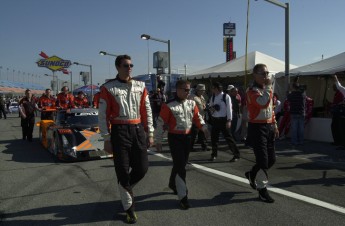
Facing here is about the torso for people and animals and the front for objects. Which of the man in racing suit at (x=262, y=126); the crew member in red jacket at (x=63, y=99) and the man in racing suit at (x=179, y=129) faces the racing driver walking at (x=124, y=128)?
the crew member in red jacket

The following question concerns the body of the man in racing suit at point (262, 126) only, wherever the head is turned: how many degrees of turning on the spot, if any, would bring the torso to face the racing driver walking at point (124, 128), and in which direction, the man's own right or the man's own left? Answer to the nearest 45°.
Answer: approximately 90° to the man's own right

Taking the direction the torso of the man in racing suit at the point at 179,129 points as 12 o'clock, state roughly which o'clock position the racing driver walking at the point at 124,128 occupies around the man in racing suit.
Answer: The racing driver walking is roughly at 3 o'clock from the man in racing suit.

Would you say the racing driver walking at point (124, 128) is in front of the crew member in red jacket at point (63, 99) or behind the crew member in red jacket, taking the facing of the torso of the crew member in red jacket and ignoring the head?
in front

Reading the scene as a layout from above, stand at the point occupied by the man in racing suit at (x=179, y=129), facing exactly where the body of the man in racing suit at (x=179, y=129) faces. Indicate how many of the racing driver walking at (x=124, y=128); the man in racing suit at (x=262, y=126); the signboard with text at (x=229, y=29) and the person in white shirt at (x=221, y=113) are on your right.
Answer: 1

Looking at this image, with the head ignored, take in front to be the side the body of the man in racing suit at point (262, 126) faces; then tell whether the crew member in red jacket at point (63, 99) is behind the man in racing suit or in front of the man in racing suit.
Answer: behind

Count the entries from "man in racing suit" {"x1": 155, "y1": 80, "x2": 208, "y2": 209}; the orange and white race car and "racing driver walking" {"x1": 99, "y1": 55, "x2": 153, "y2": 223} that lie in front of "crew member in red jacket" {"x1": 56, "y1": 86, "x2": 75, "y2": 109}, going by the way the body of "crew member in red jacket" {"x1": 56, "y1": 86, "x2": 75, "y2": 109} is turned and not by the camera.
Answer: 3

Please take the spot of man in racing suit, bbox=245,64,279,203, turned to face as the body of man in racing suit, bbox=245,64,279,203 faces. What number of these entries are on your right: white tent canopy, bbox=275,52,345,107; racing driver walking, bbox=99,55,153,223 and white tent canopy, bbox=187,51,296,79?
1

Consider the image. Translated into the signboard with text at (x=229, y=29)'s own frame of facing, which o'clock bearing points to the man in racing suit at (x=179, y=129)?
The man in racing suit is roughly at 12 o'clock from the signboard with text.
